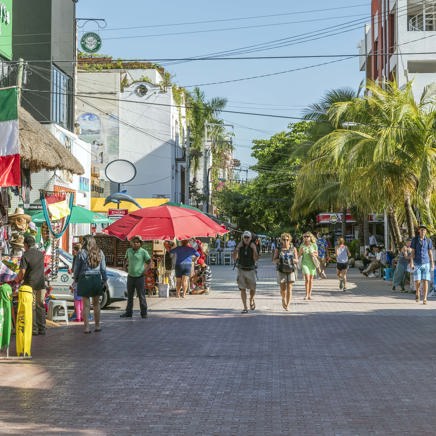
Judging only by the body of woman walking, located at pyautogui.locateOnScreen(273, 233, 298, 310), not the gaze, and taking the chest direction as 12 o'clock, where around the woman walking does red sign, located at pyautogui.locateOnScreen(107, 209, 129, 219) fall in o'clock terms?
The red sign is roughly at 5 o'clock from the woman walking.

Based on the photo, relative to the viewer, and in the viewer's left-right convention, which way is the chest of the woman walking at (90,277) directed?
facing away from the viewer

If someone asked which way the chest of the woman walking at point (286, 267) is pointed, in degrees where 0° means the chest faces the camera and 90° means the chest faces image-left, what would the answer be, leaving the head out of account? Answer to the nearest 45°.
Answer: approximately 0°

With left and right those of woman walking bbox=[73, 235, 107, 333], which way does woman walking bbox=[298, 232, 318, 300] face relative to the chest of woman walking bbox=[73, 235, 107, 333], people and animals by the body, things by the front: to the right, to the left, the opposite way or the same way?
the opposite way

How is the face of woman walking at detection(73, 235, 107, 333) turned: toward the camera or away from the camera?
away from the camera
